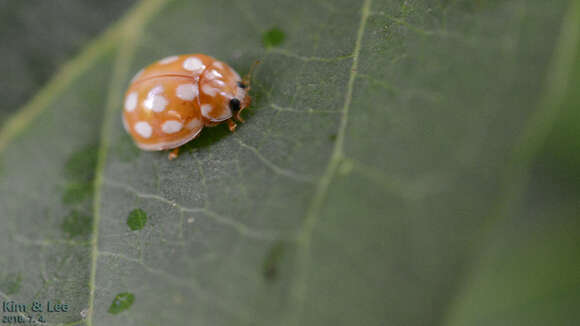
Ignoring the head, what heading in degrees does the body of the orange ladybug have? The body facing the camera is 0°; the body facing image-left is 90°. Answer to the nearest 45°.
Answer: approximately 270°
